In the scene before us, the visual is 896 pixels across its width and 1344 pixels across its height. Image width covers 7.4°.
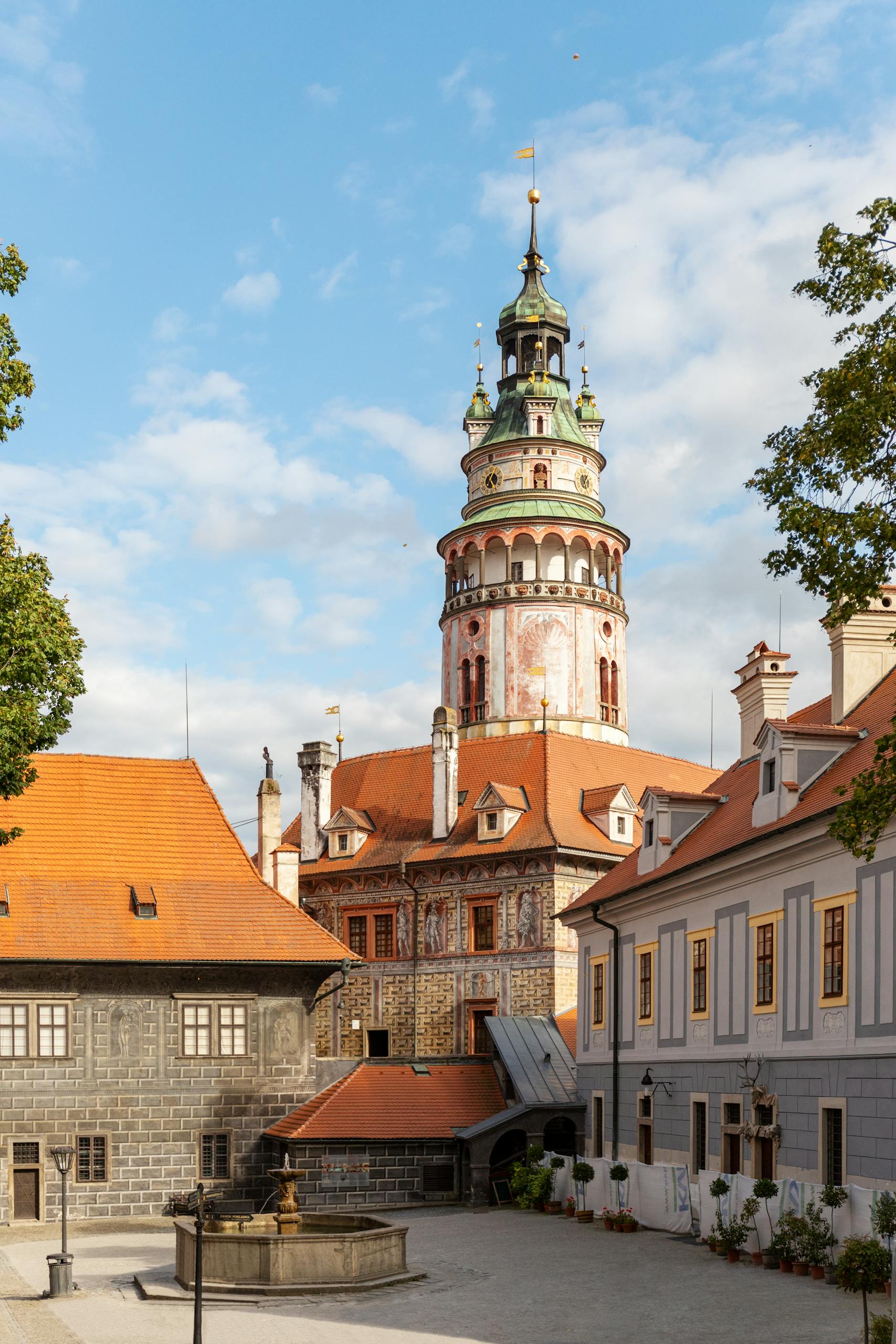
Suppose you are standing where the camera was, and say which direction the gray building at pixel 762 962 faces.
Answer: facing the viewer and to the left of the viewer

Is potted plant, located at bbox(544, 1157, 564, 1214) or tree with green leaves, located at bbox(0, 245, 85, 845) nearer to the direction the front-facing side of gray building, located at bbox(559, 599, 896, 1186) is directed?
the tree with green leaves

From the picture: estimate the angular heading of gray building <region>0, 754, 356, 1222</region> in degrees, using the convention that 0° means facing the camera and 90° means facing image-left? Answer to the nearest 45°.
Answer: approximately 0°

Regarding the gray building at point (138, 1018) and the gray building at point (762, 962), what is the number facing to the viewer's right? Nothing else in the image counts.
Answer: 0

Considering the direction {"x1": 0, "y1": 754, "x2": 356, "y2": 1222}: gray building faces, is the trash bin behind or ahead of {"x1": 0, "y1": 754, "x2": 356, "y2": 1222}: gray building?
ahead
